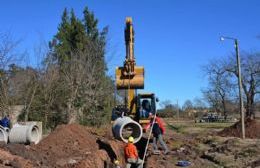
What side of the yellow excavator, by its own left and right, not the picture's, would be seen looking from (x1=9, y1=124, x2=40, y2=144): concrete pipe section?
right

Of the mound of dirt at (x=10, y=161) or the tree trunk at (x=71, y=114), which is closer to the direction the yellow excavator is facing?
the mound of dirt

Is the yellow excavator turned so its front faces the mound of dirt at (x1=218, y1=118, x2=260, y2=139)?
no

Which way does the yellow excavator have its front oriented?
toward the camera

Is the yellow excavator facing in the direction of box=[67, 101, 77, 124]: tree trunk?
no
